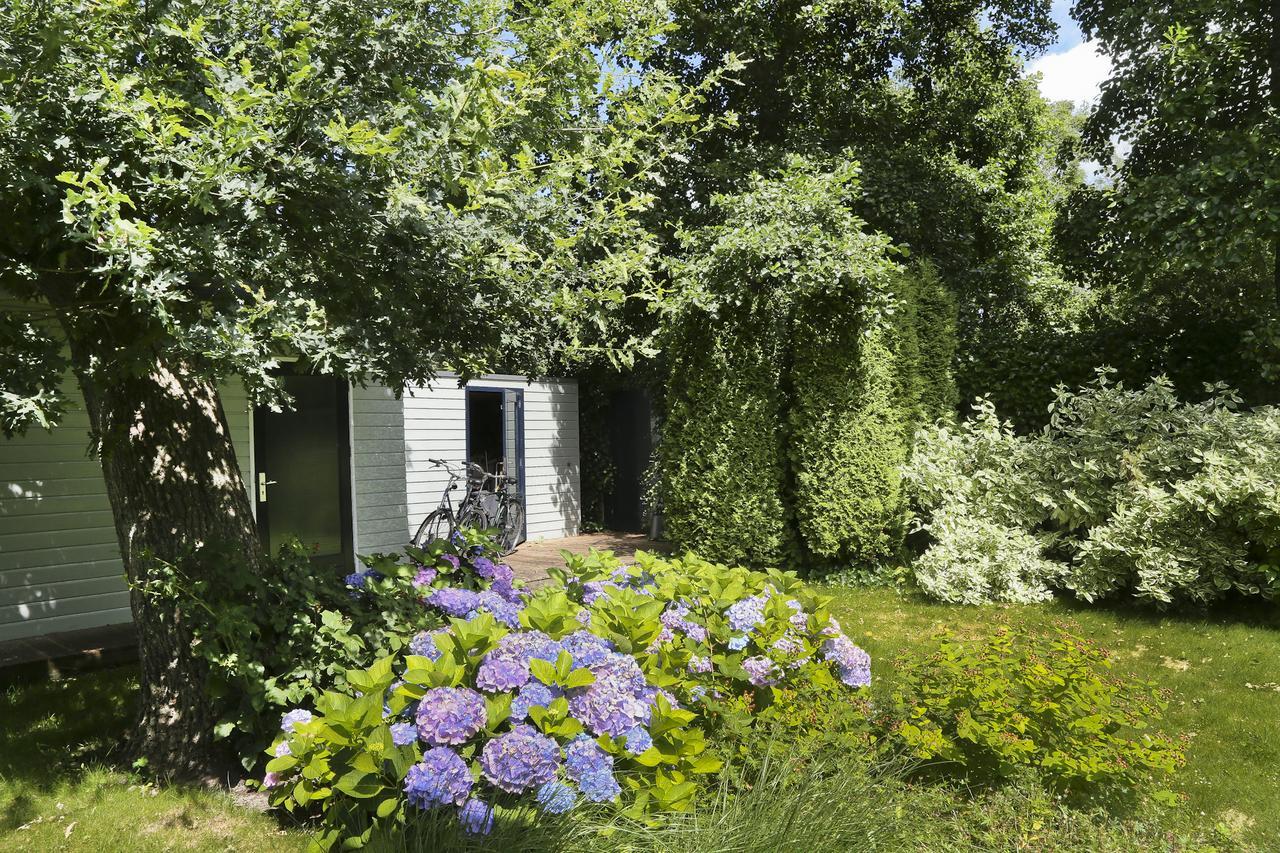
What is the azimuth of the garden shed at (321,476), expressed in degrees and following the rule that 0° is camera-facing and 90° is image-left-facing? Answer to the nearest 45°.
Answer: approximately 315°

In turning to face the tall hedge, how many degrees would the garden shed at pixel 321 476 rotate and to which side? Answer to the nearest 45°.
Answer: approximately 45° to its left
